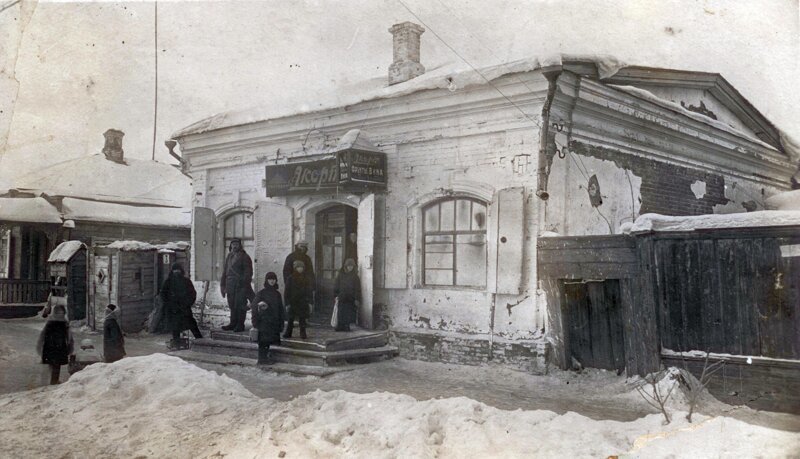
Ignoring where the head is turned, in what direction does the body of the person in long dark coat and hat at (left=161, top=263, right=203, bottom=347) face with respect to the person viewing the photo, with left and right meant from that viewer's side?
facing the viewer

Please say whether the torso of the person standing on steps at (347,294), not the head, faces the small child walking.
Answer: no

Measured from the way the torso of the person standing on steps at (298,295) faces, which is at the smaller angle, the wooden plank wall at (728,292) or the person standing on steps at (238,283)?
the wooden plank wall

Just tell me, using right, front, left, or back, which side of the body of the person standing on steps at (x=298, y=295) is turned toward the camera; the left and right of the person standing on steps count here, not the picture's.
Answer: front

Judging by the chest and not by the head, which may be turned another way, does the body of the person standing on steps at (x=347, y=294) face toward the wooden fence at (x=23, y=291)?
no

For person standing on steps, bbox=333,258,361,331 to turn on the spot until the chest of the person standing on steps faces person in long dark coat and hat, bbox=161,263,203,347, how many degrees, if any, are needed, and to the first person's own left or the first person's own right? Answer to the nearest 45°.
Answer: approximately 135° to the first person's own right

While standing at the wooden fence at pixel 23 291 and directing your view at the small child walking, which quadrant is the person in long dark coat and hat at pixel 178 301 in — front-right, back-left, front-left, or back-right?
front-left

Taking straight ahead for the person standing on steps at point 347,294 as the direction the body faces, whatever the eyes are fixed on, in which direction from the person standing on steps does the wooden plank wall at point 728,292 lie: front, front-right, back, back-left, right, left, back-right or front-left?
front-left

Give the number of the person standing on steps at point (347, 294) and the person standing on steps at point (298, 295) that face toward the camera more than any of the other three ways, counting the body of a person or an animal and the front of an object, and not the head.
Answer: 2

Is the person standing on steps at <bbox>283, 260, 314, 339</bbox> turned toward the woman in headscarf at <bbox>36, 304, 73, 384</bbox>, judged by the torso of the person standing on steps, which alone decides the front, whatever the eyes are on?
no

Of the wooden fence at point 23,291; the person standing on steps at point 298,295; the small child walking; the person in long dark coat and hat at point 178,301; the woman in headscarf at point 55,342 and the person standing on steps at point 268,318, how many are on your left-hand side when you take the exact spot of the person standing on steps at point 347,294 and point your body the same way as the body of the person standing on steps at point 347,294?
0

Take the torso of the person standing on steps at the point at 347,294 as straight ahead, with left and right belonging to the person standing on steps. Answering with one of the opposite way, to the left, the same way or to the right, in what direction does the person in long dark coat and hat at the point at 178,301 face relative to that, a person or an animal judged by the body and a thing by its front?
the same way
